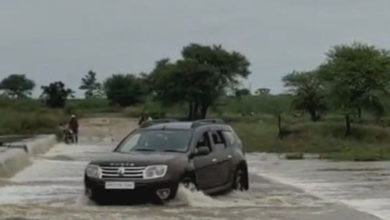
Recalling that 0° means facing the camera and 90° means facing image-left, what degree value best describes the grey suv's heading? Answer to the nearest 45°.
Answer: approximately 45°
